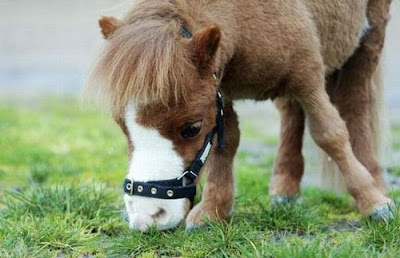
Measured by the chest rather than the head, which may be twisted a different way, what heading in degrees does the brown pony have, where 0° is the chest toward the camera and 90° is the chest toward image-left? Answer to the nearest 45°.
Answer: approximately 45°
